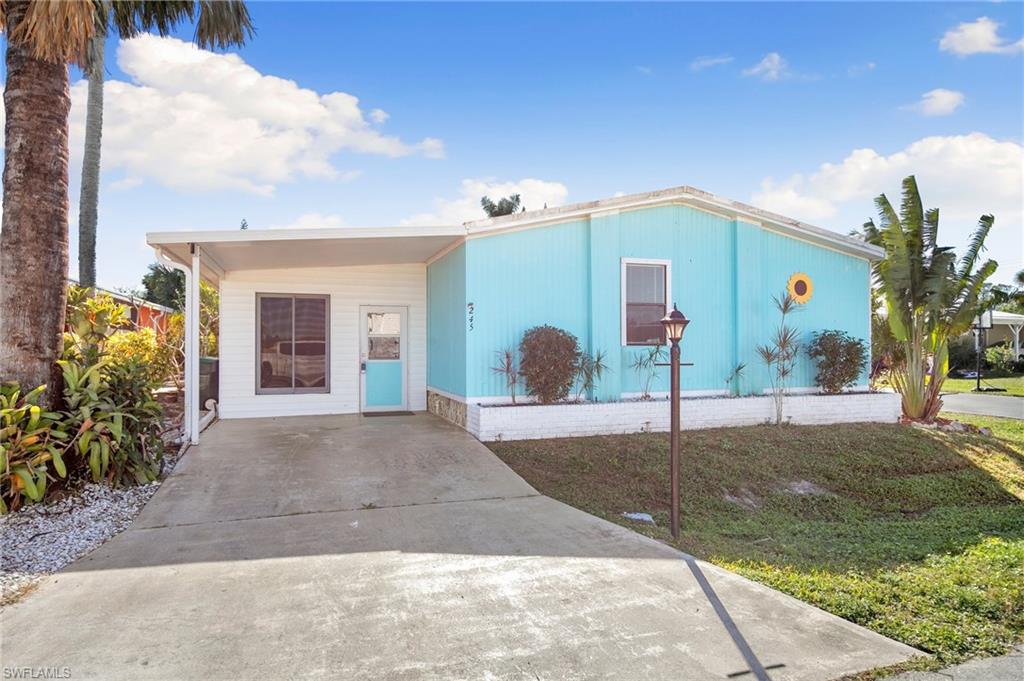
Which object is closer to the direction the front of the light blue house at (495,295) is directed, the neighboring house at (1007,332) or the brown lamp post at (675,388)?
the brown lamp post

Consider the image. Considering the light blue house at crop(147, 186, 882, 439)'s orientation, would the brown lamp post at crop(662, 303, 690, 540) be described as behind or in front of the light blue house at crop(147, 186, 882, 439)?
in front

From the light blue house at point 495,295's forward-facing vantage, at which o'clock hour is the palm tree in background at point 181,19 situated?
The palm tree in background is roughly at 2 o'clock from the light blue house.

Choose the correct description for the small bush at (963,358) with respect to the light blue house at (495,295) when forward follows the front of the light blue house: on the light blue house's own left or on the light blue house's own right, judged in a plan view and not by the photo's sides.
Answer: on the light blue house's own left

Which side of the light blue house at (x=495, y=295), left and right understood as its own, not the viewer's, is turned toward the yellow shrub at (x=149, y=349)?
right

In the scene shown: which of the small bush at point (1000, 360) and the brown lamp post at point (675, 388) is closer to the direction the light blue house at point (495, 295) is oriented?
the brown lamp post

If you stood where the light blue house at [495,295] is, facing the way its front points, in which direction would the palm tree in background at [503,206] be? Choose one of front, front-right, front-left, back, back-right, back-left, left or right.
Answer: back

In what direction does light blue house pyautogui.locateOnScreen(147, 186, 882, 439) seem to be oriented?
toward the camera

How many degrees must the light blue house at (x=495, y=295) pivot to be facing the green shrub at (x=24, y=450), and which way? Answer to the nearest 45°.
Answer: approximately 45° to its right

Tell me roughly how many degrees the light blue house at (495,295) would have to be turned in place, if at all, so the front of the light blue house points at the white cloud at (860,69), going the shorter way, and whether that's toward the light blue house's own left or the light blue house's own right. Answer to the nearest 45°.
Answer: approximately 90° to the light blue house's own left
